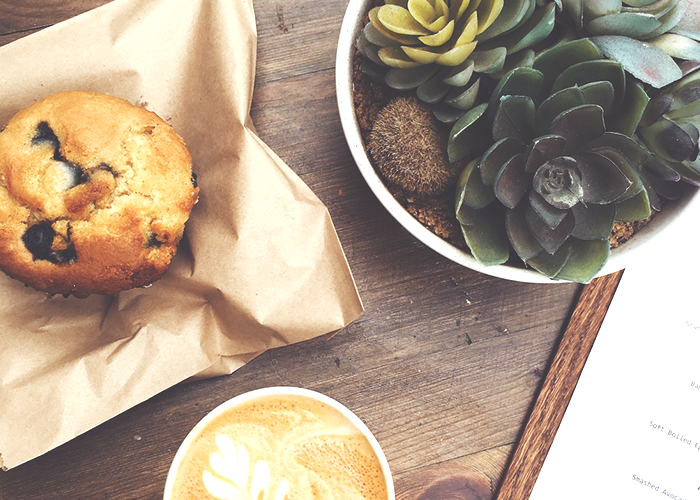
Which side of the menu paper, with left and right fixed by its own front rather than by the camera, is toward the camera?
front
